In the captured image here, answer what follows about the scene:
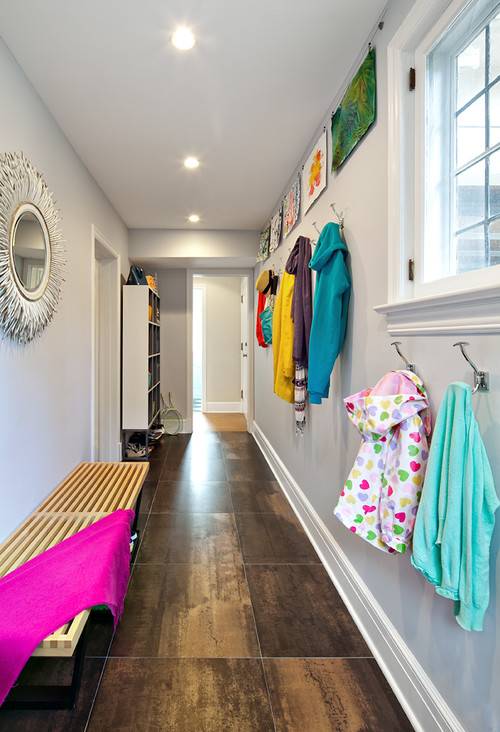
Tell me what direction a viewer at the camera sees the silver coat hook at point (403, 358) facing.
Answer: facing to the left of the viewer

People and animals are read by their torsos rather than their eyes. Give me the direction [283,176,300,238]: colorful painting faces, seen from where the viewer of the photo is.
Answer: facing to the left of the viewer

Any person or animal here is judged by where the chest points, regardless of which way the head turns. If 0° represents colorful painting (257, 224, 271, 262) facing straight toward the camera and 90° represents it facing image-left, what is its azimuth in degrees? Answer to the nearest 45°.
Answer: approximately 90°

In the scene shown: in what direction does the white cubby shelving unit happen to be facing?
to the viewer's right

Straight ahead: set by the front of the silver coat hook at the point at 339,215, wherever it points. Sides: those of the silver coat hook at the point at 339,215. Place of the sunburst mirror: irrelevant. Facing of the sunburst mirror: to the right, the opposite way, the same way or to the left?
the opposite way

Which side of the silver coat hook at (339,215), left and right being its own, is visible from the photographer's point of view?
left

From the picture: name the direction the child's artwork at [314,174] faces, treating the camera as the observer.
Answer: facing to the left of the viewer
